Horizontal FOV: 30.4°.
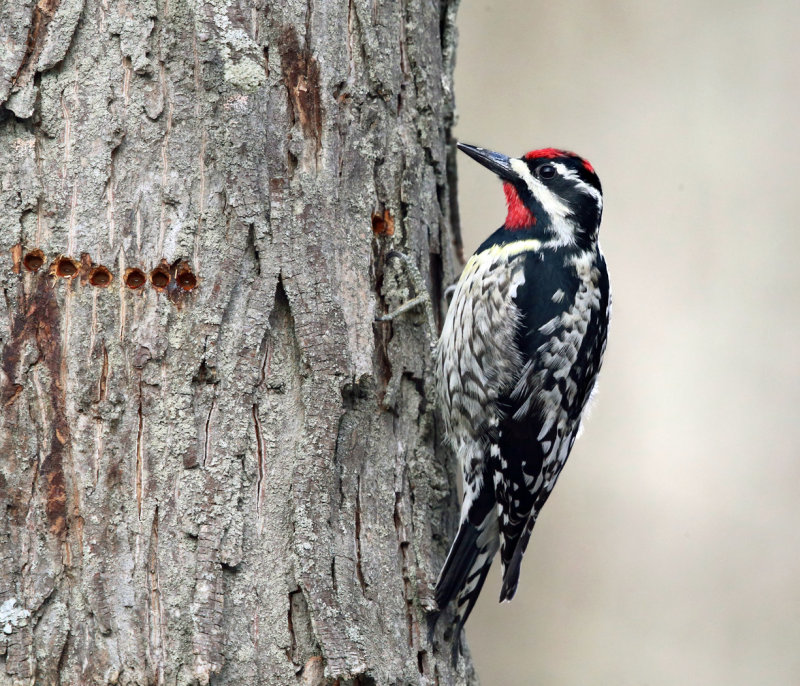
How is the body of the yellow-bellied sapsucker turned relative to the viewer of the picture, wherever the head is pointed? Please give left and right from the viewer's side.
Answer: facing to the left of the viewer
